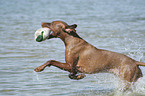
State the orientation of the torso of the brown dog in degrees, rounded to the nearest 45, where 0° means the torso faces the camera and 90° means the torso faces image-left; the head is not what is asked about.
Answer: approximately 90°
